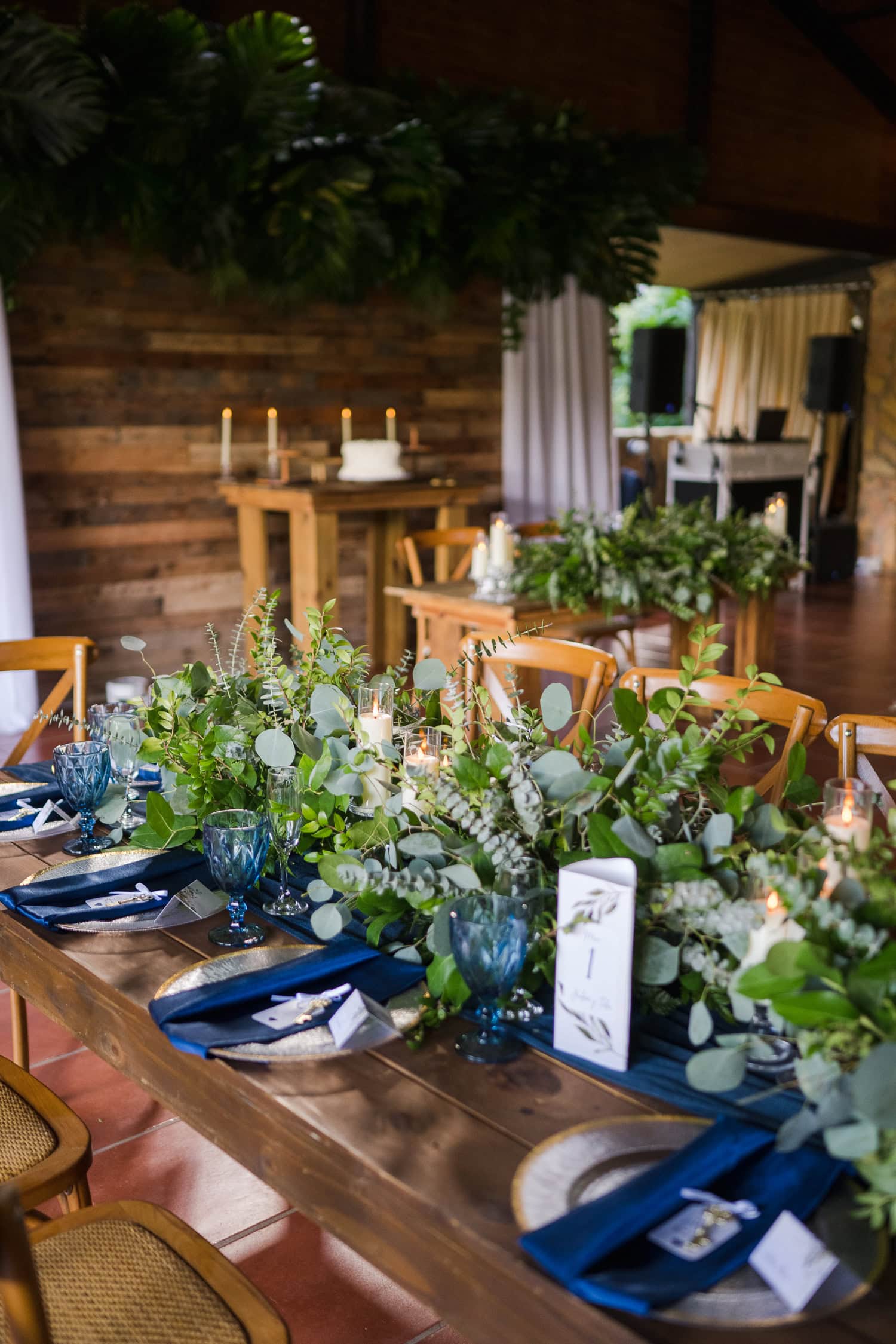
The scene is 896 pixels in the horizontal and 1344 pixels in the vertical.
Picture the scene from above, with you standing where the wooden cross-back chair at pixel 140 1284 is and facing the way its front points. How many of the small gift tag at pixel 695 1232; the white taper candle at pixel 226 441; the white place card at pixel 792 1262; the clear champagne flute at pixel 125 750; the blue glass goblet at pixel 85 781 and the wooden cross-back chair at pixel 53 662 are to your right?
2

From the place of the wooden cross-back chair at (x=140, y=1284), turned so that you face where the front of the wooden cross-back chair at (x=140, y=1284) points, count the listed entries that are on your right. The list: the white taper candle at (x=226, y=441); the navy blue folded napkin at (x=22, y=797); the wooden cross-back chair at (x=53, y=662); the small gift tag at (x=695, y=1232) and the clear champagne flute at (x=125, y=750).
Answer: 1

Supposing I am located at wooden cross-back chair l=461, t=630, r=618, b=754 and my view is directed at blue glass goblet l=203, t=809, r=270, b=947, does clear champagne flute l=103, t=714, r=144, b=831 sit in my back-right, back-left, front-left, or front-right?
front-right

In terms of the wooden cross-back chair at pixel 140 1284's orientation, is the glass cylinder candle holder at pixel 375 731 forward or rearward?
forward

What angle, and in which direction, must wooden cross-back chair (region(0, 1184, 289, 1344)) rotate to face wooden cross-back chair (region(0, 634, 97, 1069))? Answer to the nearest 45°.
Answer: approximately 45° to its left

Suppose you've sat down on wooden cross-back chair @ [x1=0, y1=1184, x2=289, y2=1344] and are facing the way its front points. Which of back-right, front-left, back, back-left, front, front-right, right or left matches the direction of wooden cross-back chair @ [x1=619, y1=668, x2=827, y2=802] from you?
front

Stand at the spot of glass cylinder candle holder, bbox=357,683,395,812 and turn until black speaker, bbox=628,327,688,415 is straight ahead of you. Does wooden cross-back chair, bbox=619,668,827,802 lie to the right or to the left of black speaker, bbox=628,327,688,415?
right

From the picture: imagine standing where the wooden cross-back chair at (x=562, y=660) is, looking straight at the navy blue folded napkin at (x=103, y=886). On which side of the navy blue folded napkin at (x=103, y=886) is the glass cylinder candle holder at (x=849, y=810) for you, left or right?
left

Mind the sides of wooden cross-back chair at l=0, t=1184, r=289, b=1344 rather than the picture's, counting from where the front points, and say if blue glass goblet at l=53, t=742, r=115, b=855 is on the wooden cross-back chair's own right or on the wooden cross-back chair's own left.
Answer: on the wooden cross-back chair's own left

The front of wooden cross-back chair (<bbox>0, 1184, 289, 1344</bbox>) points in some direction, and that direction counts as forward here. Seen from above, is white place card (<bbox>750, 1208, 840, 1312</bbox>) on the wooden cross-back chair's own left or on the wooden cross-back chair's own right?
on the wooden cross-back chair's own right

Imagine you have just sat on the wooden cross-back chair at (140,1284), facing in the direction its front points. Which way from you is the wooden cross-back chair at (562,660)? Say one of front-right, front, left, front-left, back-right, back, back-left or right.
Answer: front

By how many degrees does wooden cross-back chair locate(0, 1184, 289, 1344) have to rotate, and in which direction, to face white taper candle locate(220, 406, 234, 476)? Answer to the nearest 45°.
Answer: approximately 45° to its left

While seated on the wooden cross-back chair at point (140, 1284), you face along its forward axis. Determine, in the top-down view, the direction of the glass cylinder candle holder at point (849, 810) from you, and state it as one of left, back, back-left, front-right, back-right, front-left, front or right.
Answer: front-right

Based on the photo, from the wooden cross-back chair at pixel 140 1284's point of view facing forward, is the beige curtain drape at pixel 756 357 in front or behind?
in front

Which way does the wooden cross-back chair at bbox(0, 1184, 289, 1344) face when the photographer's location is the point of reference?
facing away from the viewer and to the right of the viewer

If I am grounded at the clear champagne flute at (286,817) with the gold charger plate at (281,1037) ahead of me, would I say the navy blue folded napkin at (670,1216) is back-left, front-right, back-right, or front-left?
front-left

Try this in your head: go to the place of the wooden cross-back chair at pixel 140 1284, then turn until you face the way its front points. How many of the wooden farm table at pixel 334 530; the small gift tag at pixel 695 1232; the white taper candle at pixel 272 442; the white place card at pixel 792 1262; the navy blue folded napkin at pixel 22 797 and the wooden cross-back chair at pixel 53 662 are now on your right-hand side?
2

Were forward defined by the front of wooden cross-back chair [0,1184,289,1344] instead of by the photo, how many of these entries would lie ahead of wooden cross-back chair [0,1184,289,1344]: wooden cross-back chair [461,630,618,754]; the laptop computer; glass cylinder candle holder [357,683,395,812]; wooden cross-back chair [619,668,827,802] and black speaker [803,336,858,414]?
5
